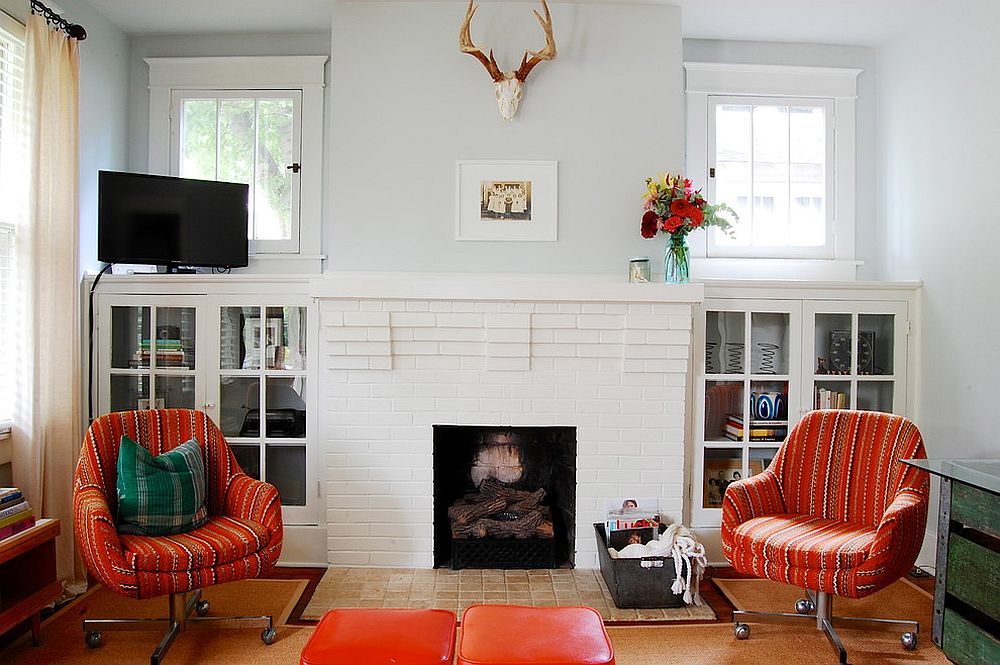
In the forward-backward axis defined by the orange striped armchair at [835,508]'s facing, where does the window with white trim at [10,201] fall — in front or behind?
in front

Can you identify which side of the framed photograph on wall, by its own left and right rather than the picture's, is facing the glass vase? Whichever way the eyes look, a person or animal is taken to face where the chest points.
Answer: left

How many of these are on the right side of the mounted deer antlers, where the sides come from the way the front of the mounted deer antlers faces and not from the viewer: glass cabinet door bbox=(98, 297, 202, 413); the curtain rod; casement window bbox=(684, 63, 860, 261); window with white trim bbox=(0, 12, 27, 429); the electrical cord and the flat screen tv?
5

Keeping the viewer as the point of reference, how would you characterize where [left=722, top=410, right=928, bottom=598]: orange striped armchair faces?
facing the viewer and to the left of the viewer

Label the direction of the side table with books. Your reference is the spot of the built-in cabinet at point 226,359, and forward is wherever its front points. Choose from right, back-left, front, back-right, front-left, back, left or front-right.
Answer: front-right

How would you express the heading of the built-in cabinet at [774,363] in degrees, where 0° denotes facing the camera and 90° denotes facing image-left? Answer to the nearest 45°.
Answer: approximately 0°

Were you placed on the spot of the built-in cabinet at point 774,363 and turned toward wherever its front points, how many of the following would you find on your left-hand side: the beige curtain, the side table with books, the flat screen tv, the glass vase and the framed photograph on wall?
0

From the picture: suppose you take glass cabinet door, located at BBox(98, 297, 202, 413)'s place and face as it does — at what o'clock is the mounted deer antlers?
The mounted deer antlers is roughly at 10 o'clock from the glass cabinet door.

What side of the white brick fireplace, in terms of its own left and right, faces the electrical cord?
right

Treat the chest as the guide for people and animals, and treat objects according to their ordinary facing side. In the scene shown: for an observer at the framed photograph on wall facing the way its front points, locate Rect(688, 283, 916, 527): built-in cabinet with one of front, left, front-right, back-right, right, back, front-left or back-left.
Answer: left

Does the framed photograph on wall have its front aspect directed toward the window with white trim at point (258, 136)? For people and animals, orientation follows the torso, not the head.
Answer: no

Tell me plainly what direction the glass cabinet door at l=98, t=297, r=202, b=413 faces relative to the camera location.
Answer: facing the viewer

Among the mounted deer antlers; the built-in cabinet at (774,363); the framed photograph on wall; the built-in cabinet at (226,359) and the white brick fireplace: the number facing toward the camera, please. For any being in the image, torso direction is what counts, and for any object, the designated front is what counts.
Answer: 5

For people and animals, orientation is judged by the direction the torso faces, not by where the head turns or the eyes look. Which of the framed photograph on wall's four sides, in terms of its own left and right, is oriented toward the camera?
front

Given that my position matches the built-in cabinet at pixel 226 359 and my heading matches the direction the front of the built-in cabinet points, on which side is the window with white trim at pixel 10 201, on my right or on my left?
on my right

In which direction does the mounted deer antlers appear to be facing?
toward the camera

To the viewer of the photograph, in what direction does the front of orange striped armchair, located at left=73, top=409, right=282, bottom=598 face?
facing the viewer and to the right of the viewer

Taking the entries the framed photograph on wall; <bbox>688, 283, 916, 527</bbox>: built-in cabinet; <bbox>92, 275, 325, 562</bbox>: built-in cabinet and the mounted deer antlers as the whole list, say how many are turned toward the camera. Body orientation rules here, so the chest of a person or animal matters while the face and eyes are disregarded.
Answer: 4

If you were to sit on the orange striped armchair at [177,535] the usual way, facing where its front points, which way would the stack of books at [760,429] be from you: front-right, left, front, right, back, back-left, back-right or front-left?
front-left
